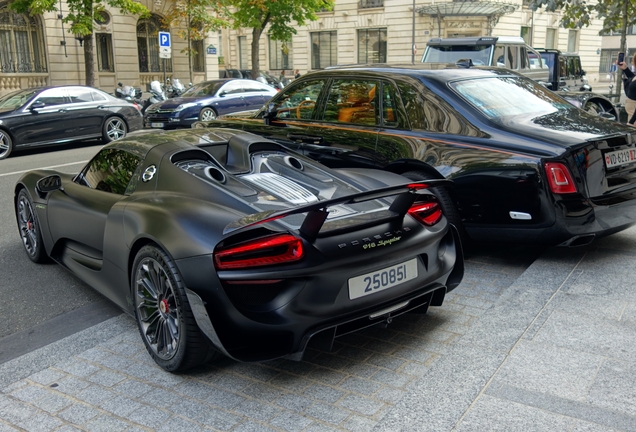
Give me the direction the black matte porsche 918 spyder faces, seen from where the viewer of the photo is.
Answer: facing away from the viewer and to the left of the viewer

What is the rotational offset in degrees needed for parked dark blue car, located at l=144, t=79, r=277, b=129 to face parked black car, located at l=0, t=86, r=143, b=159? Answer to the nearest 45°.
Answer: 0° — it already faces it

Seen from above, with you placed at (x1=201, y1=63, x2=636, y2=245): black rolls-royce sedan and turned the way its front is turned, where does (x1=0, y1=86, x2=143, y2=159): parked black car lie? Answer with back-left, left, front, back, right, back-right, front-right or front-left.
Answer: front

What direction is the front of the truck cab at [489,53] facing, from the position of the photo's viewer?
facing the viewer and to the left of the viewer

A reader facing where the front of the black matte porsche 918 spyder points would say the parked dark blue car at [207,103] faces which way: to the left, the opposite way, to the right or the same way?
to the left

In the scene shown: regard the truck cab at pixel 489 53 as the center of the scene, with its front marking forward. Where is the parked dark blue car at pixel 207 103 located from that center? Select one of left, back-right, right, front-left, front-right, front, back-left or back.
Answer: front-right

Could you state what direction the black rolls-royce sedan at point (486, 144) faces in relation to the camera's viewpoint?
facing away from the viewer and to the left of the viewer

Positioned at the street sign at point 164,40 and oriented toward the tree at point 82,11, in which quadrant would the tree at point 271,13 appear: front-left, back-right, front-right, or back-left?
back-right

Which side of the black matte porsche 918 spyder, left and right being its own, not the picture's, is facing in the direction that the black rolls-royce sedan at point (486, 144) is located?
right

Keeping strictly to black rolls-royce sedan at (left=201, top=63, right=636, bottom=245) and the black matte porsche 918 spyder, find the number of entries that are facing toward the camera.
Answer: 0

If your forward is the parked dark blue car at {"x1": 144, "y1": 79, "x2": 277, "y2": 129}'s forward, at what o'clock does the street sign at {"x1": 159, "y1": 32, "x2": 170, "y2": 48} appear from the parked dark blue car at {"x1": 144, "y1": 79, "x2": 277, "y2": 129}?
The street sign is roughly at 4 o'clock from the parked dark blue car.

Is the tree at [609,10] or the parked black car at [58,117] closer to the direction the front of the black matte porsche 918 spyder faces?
the parked black car

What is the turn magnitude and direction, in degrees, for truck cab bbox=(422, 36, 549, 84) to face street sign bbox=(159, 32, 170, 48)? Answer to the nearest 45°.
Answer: approximately 90° to its right

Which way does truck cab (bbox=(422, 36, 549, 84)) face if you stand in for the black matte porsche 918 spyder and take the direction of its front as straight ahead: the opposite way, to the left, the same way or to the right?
to the left
